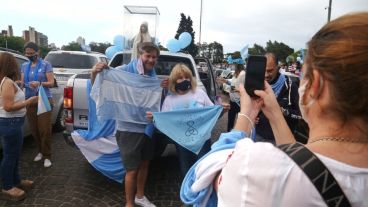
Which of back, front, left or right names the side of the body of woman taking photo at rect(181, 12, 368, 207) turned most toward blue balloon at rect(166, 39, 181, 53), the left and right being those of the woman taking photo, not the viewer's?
front

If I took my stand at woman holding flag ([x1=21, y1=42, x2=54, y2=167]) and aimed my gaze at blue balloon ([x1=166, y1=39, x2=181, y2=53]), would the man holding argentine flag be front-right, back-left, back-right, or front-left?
front-right

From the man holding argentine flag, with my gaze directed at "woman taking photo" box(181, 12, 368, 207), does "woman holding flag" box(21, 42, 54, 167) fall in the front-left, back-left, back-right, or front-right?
back-right

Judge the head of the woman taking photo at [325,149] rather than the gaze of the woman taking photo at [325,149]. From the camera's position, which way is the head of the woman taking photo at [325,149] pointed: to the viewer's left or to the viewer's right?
to the viewer's left

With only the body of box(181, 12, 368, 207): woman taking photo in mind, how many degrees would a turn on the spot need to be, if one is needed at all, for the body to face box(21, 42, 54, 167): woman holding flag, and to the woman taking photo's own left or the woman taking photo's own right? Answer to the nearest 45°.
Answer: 0° — they already face them

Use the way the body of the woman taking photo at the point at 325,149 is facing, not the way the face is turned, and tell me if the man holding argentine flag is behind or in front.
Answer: in front

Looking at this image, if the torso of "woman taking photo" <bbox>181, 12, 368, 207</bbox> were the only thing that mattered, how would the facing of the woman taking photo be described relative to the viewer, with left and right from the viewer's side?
facing away from the viewer and to the left of the viewer

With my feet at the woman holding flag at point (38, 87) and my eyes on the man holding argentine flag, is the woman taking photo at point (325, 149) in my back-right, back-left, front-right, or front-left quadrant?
front-right

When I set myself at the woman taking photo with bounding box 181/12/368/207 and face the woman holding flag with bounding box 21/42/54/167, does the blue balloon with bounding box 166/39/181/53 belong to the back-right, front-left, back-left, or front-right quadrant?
front-right

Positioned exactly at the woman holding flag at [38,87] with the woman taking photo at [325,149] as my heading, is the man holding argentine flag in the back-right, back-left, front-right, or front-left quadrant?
front-left
